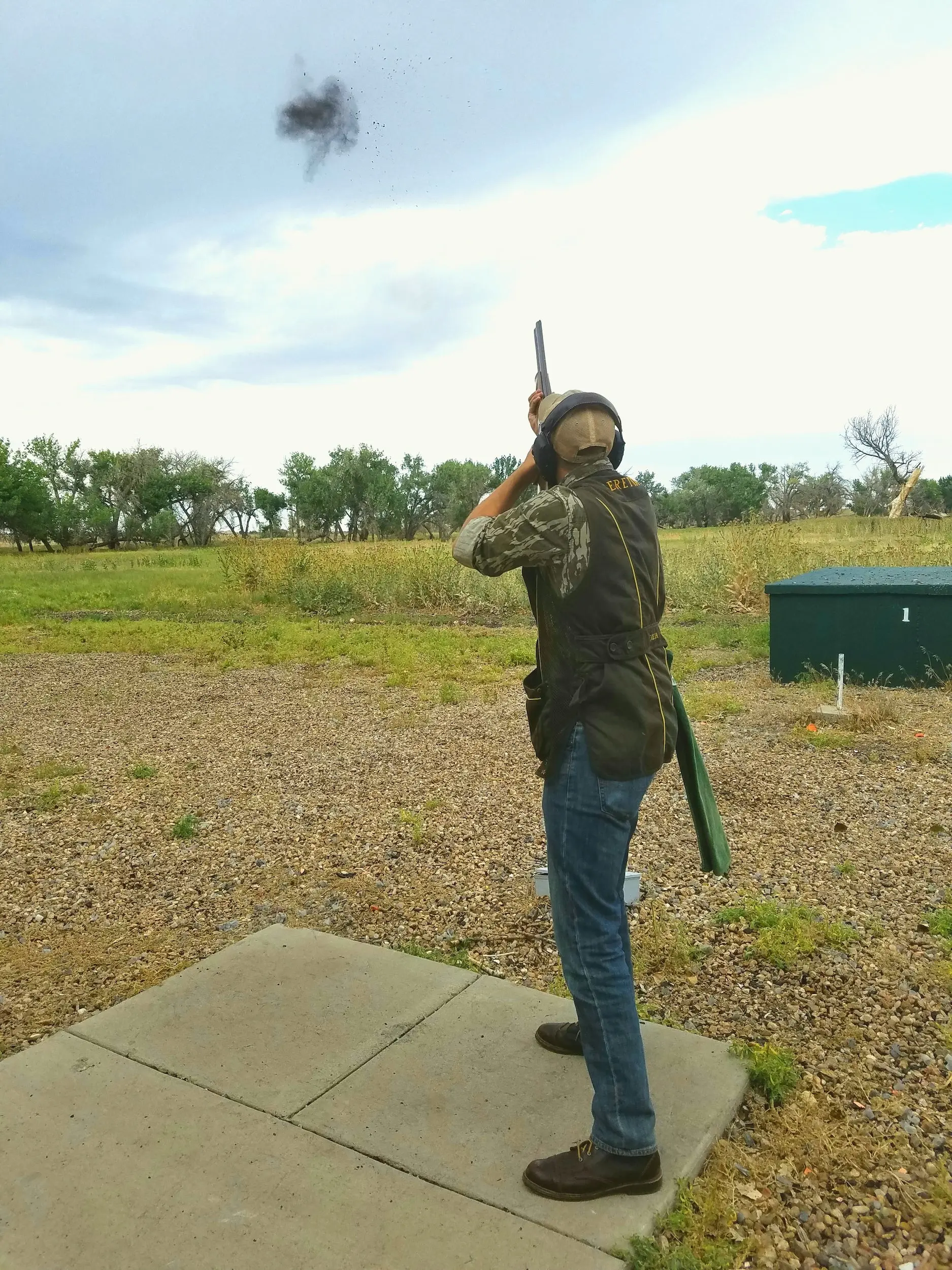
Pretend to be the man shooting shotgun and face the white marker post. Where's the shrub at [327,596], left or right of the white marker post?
left

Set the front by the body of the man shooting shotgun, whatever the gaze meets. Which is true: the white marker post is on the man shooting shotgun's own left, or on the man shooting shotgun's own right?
on the man shooting shotgun's own right

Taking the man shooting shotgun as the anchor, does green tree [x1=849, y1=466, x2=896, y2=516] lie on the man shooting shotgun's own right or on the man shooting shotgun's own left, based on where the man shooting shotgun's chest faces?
on the man shooting shotgun's own right

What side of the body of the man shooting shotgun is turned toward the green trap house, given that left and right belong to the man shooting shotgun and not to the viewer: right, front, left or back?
right

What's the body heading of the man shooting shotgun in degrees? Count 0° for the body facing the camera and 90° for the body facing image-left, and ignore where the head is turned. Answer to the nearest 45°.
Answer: approximately 135°

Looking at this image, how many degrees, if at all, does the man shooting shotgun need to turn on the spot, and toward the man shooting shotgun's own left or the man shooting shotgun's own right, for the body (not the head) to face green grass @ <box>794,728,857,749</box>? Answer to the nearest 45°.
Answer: approximately 45° to the man shooting shotgun's own right

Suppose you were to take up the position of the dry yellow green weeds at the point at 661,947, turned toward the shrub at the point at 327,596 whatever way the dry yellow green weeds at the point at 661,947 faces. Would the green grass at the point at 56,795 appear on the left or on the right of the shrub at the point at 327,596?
left
